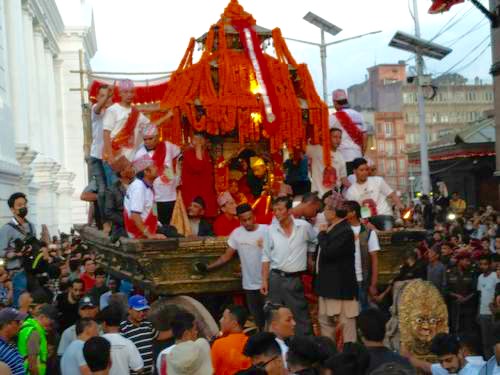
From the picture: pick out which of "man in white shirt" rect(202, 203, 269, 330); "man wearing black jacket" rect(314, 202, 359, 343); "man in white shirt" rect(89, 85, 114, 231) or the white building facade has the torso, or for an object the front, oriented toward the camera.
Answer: "man in white shirt" rect(202, 203, 269, 330)

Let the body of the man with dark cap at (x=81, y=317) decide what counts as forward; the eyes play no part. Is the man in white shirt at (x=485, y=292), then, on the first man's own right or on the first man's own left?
on the first man's own left

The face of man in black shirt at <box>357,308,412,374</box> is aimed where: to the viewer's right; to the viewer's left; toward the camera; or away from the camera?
away from the camera

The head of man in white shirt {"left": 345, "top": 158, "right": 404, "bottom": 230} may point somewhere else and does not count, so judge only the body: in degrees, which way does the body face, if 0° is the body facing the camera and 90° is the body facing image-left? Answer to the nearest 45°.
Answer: approximately 0°

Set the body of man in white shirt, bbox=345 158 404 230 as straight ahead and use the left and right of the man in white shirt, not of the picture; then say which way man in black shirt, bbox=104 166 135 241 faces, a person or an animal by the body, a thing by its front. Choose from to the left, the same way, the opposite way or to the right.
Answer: to the left

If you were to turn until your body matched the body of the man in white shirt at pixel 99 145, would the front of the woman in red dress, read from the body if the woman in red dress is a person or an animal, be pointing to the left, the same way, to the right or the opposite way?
to the right

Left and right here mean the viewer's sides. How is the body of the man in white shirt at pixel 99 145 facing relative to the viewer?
facing to the right of the viewer

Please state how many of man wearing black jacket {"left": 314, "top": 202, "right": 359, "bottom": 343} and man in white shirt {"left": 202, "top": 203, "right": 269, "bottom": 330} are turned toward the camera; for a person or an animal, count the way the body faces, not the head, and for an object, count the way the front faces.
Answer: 1
